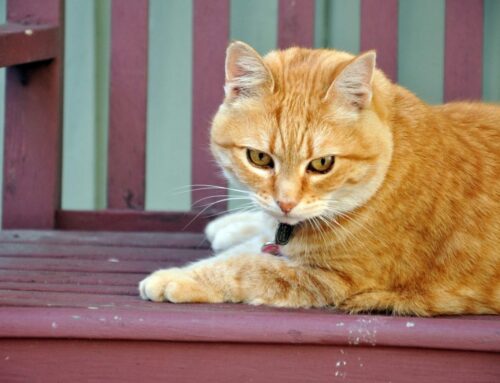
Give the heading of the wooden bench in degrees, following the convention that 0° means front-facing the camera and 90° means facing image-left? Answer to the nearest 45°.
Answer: approximately 0°
